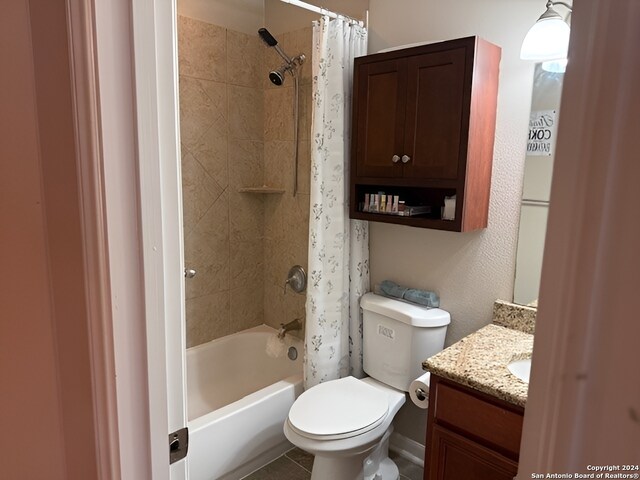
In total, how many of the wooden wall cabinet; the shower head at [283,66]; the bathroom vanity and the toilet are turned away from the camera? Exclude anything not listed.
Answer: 0

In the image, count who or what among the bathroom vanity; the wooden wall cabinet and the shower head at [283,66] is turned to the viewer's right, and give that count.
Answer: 0

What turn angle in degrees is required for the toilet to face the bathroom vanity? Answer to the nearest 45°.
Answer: approximately 90° to its left

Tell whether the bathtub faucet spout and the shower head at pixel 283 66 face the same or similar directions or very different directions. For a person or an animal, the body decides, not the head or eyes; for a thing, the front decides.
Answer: same or similar directions

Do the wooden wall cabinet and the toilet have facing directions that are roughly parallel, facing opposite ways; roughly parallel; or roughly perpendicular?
roughly parallel

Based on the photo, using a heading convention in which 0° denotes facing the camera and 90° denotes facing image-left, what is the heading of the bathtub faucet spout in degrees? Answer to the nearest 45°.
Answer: approximately 45°

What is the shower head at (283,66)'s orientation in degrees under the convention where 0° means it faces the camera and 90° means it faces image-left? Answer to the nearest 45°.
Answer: approximately 45°

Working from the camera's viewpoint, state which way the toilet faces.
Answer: facing the viewer and to the left of the viewer
